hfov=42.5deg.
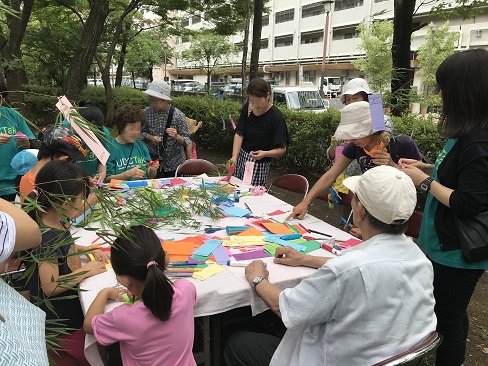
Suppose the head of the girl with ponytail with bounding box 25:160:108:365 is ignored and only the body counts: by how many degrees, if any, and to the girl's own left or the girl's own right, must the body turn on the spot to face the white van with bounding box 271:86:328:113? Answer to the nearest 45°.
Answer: approximately 45° to the girl's own left

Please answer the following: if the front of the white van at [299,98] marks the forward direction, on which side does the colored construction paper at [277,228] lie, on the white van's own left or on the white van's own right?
on the white van's own right

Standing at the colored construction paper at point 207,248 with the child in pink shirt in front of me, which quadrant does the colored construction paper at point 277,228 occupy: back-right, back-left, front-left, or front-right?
back-left

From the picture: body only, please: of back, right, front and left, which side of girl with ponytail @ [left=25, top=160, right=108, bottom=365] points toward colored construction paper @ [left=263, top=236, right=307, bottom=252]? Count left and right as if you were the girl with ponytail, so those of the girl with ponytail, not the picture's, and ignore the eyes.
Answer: front

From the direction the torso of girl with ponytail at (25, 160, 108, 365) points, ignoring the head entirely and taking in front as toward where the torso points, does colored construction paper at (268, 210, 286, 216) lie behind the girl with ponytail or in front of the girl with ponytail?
in front

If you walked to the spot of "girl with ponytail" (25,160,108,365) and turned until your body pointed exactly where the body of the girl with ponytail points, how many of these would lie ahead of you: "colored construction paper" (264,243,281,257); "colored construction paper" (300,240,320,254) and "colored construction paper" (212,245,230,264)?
3

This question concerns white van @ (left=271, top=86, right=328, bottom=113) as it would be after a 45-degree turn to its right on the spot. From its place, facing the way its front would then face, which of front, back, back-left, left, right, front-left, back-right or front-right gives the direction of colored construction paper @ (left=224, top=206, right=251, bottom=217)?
front

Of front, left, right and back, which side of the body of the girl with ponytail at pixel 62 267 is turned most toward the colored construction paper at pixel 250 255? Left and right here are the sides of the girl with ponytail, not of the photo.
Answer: front

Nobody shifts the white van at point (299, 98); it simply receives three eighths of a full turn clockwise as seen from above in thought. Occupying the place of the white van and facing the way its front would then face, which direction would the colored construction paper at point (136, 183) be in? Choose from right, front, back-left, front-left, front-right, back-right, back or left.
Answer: left
